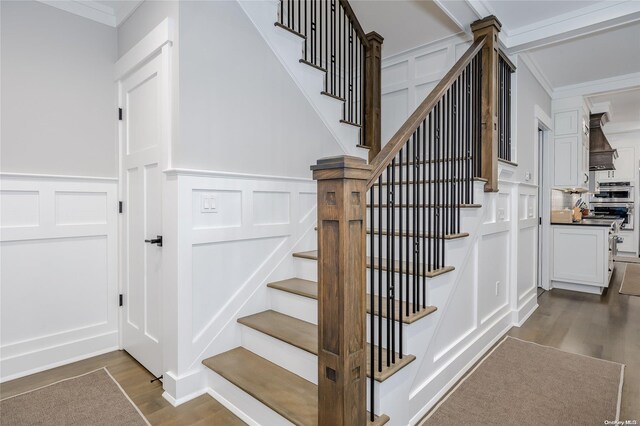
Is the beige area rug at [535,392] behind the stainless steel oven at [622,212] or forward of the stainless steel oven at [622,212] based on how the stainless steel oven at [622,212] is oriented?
forward

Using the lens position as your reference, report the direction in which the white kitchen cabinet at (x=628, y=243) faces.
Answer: facing the viewer

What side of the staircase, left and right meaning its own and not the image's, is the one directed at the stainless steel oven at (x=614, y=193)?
back

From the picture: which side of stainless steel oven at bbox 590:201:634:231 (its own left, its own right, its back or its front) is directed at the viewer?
front

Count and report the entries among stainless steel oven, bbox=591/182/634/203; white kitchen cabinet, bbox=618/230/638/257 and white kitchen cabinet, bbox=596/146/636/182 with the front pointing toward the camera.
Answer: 3

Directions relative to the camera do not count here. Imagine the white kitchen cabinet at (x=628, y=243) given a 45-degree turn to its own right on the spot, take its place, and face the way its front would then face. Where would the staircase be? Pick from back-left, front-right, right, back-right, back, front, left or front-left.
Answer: front-left

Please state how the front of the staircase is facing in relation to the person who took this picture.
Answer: facing the viewer and to the left of the viewer

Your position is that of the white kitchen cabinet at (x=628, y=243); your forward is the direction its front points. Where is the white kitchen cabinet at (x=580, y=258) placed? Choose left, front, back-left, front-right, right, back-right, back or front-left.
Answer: front

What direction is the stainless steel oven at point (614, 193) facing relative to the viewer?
toward the camera

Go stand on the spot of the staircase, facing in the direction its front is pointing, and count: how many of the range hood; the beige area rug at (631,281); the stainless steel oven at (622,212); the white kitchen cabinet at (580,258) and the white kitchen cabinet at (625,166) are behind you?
5

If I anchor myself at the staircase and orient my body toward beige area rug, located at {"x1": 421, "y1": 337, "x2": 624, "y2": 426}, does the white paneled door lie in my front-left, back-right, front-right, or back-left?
back-right

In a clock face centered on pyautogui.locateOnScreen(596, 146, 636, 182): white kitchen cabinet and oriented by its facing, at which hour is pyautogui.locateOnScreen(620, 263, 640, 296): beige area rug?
The beige area rug is roughly at 12 o'clock from the white kitchen cabinet.
